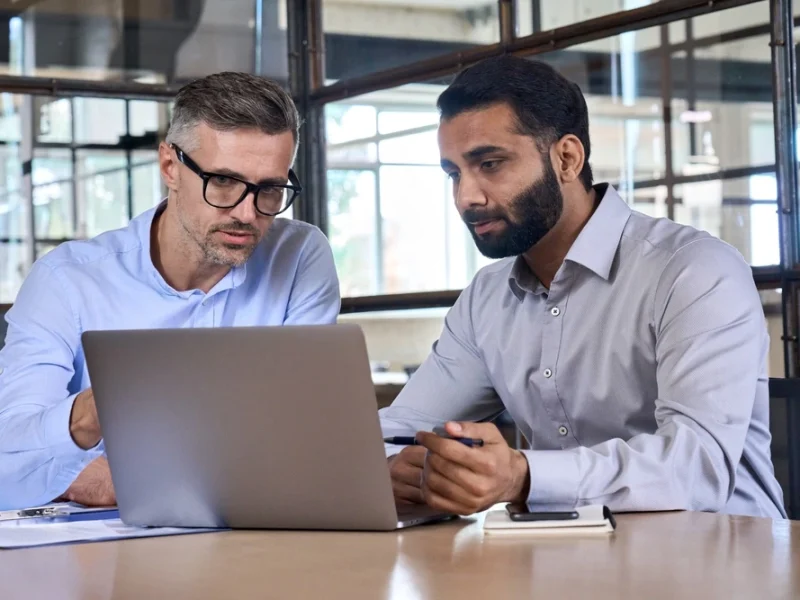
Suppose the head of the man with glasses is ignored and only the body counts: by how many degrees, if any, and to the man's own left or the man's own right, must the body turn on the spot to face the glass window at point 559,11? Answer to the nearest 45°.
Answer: approximately 90° to the man's own left

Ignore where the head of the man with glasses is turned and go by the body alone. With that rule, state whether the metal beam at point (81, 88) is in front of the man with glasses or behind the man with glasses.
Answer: behind

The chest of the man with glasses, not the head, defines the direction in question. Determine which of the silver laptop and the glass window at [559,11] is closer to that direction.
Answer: the silver laptop

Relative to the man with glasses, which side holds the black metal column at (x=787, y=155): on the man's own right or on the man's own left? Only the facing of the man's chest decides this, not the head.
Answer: on the man's own left

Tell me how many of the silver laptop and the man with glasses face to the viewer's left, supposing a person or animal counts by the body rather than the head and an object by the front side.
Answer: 0

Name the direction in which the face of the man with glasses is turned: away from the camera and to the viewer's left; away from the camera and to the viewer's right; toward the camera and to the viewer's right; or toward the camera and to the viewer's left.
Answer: toward the camera and to the viewer's right

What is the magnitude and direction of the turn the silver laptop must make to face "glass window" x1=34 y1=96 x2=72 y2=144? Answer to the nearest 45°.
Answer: approximately 45° to its left

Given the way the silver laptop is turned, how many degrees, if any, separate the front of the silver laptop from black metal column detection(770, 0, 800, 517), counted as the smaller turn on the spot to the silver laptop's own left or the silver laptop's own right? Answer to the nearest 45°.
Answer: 0° — it already faces it

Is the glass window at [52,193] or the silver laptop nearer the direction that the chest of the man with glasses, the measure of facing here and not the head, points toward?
the silver laptop

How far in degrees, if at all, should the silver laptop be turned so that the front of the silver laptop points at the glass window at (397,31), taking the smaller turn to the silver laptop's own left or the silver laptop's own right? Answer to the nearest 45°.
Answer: approximately 45° to the silver laptop's own left

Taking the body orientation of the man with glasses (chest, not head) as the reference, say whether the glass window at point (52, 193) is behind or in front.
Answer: behind

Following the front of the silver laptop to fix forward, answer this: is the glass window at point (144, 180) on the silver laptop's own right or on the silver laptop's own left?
on the silver laptop's own left
